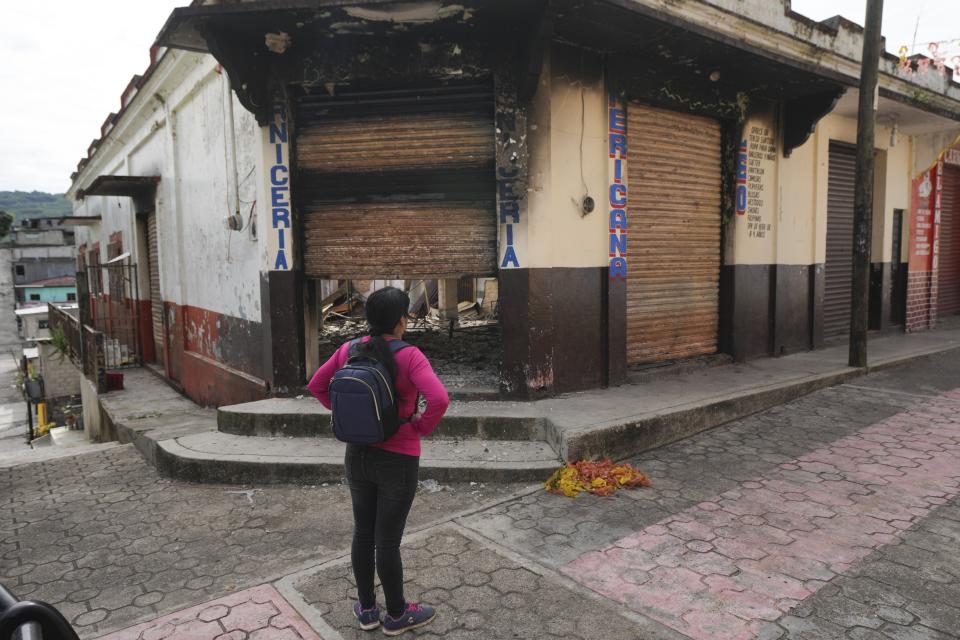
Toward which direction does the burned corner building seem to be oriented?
toward the camera

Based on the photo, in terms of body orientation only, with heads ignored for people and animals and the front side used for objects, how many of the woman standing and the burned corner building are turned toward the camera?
1

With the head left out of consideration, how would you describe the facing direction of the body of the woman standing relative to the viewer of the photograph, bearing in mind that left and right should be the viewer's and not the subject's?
facing away from the viewer and to the right of the viewer

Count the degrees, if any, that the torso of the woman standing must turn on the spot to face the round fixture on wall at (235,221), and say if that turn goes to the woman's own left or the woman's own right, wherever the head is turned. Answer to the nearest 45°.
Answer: approximately 45° to the woman's own left

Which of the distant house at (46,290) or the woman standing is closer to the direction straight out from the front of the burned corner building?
the woman standing

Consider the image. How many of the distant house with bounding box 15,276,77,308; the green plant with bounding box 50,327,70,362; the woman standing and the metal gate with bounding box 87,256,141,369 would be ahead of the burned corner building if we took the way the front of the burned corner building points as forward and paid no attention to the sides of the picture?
1

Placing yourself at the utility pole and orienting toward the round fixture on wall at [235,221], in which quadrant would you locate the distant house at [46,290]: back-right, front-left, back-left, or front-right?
front-right

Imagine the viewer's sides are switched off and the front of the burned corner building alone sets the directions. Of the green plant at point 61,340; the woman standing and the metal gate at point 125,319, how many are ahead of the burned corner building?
1

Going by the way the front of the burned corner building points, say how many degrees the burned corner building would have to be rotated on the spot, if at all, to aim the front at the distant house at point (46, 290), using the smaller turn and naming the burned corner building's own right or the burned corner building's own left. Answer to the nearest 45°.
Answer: approximately 135° to the burned corner building's own right

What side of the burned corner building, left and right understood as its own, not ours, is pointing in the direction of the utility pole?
left

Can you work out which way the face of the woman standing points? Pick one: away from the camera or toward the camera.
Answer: away from the camera

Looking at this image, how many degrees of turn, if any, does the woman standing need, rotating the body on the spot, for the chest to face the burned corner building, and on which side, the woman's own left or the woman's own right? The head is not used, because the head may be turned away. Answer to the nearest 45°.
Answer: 0° — they already face it

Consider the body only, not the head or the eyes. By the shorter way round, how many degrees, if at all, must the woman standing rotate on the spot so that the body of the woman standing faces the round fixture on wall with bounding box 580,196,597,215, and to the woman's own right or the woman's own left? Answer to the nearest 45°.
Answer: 0° — they already face it

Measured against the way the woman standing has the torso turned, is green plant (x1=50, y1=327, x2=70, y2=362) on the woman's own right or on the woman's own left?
on the woman's own left
